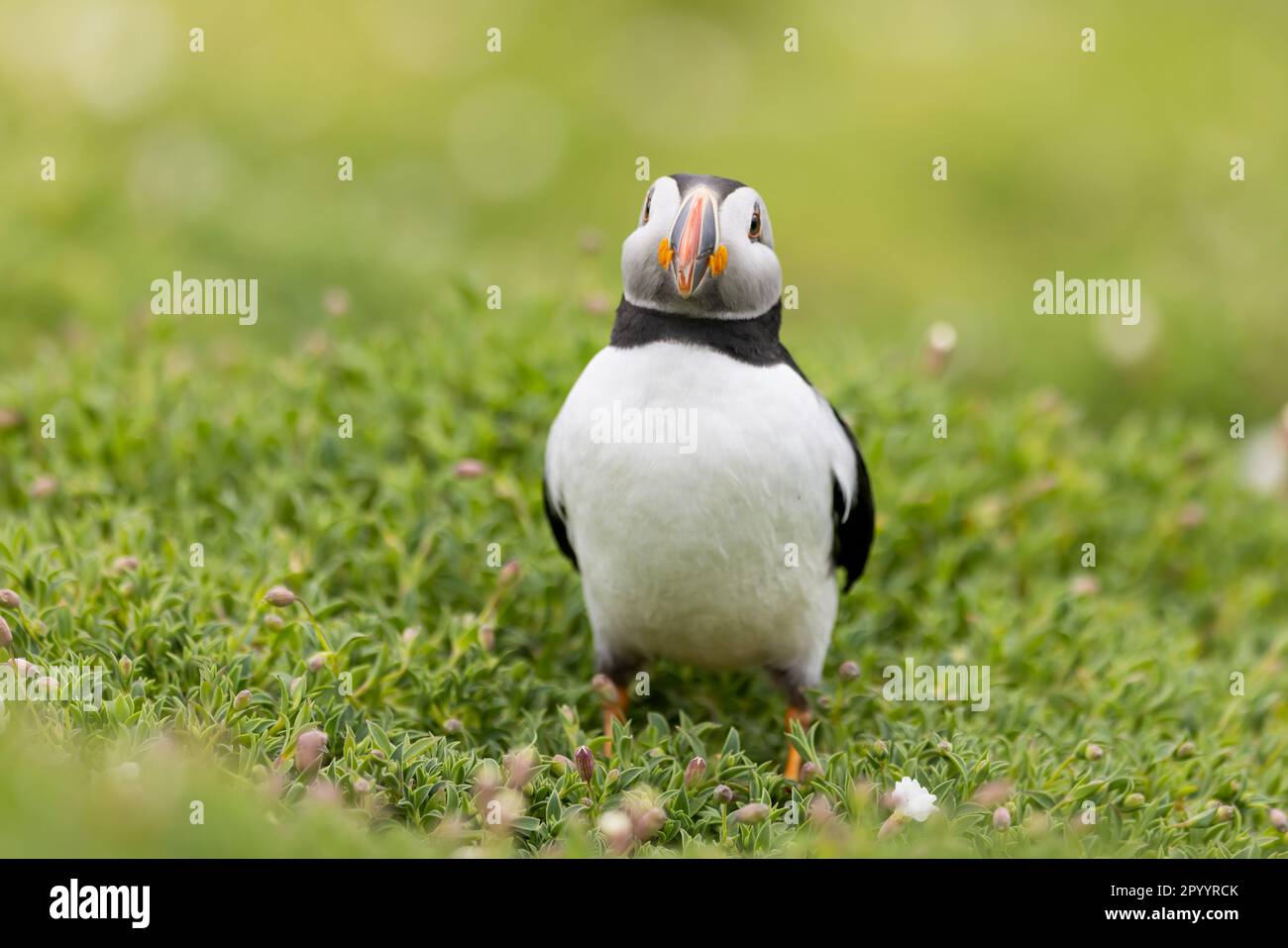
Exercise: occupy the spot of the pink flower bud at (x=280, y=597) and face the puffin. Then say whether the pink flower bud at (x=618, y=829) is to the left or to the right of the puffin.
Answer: right

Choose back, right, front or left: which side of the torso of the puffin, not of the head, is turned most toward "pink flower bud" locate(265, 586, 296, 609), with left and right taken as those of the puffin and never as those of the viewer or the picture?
right

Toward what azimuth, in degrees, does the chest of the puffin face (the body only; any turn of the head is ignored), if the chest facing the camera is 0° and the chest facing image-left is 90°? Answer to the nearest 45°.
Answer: approximately 0°
